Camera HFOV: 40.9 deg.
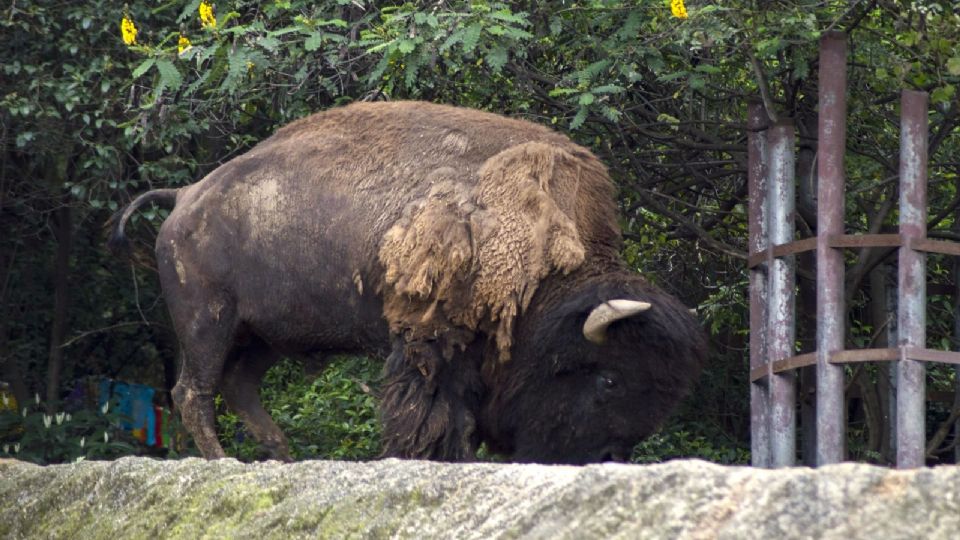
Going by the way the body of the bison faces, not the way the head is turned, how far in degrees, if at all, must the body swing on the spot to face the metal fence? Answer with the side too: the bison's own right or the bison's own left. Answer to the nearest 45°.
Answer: approximately 45° to the bison's own right

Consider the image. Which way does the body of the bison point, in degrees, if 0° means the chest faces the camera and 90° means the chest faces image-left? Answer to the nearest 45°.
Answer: approximately 270°
